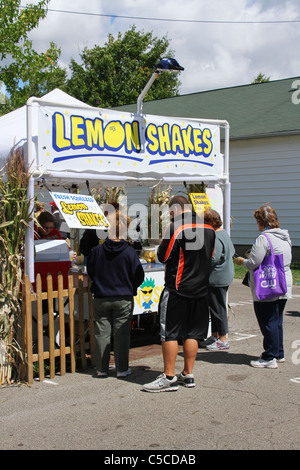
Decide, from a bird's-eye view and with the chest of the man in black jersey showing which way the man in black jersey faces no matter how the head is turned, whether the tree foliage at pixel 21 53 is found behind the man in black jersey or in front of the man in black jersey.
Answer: in front

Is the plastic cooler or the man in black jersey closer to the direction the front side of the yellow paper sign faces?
the man in black jersey

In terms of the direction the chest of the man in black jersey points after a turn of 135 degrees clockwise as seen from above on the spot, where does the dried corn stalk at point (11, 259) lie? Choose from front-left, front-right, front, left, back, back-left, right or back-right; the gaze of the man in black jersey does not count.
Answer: back

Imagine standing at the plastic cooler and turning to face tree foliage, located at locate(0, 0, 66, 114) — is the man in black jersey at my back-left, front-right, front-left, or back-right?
back-right

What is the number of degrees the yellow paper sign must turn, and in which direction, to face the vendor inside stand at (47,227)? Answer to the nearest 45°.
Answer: approximately 90° to its right

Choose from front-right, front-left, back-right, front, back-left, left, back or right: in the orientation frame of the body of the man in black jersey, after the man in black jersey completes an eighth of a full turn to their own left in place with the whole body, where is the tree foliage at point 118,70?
right

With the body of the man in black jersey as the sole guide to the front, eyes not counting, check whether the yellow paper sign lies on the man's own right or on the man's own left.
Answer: on the man's own right

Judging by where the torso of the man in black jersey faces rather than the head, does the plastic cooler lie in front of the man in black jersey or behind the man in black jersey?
in front

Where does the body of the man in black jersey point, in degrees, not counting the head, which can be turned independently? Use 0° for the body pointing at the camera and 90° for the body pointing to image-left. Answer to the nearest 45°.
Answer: approximately 135°

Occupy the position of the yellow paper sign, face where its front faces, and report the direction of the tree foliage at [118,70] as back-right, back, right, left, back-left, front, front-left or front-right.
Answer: back

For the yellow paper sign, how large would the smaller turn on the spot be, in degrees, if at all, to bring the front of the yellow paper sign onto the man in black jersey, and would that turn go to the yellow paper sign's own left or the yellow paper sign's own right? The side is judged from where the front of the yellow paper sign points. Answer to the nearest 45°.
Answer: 0° — it already faces them

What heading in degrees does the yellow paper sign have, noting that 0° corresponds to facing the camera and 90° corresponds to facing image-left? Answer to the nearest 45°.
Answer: approximately 0°

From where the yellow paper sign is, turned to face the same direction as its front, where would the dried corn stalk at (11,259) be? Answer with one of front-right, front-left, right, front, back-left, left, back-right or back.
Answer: front-right
